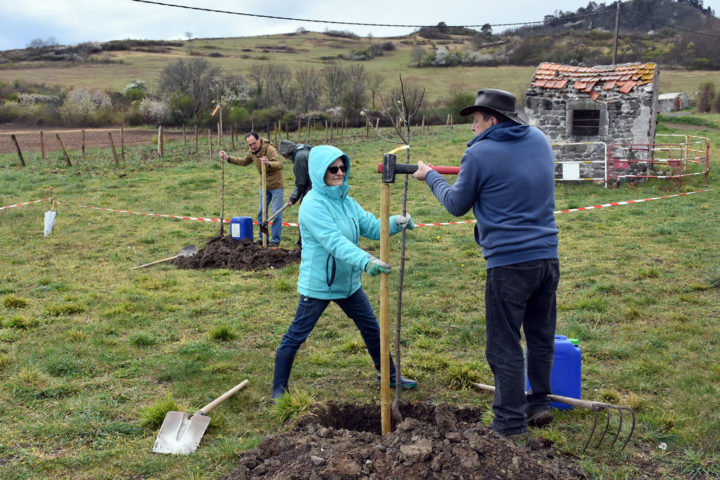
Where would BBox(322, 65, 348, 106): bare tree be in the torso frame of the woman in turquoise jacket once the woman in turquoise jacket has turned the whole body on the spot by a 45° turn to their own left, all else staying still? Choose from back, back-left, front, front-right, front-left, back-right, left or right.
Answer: left

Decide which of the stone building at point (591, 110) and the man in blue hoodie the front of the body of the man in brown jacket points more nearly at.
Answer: the man in blue hoodie

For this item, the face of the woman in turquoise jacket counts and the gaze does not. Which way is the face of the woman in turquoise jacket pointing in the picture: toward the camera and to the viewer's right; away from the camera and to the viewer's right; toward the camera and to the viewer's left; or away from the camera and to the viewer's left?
toward the camera and to the viewer's right

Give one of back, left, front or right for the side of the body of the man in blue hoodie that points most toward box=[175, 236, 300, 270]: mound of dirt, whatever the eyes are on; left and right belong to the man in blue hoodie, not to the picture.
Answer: front

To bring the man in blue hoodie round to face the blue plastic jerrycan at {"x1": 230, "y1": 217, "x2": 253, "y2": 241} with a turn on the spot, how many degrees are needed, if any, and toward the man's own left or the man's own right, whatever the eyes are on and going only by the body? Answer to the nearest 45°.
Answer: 0° — they already face it

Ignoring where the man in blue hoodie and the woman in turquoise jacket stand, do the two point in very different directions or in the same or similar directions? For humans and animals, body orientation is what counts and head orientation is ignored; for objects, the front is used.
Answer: very different directions

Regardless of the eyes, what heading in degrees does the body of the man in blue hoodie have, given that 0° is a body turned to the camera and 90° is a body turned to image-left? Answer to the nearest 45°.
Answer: approximately 135°

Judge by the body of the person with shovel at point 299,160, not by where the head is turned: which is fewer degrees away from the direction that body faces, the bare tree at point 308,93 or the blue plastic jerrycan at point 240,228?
the blue plastic jerrycan

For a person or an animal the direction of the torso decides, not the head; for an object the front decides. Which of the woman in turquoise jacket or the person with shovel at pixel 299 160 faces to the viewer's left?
the person with shovel

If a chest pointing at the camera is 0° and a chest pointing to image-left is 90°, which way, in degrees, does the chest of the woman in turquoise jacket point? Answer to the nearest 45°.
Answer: approximately 315°
